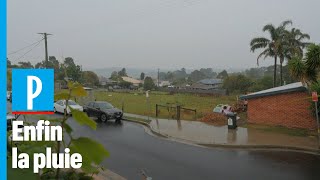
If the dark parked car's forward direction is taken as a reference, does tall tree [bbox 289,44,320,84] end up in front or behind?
in front

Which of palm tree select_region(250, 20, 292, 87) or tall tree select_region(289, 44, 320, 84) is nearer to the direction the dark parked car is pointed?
the tall tree

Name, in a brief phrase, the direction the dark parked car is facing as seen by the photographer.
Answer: facing the viewer and to the right of the viewer

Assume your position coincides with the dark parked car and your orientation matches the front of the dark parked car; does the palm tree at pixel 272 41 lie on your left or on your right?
on your left

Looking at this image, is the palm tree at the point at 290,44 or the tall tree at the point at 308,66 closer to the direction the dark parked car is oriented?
the tall tree

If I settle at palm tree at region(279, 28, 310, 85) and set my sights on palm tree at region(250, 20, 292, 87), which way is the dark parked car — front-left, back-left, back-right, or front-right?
front-left

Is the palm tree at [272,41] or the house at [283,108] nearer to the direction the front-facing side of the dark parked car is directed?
the house

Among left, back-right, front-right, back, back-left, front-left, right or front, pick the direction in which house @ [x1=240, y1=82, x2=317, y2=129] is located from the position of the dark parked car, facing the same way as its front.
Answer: front

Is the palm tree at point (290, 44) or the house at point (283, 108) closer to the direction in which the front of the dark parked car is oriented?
the house
